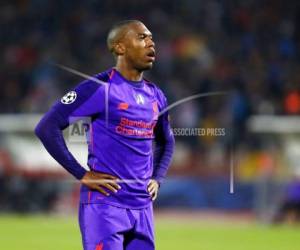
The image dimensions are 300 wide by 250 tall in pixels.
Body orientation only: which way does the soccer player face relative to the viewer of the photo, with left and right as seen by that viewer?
facing the viewer and to the right of the viewer
